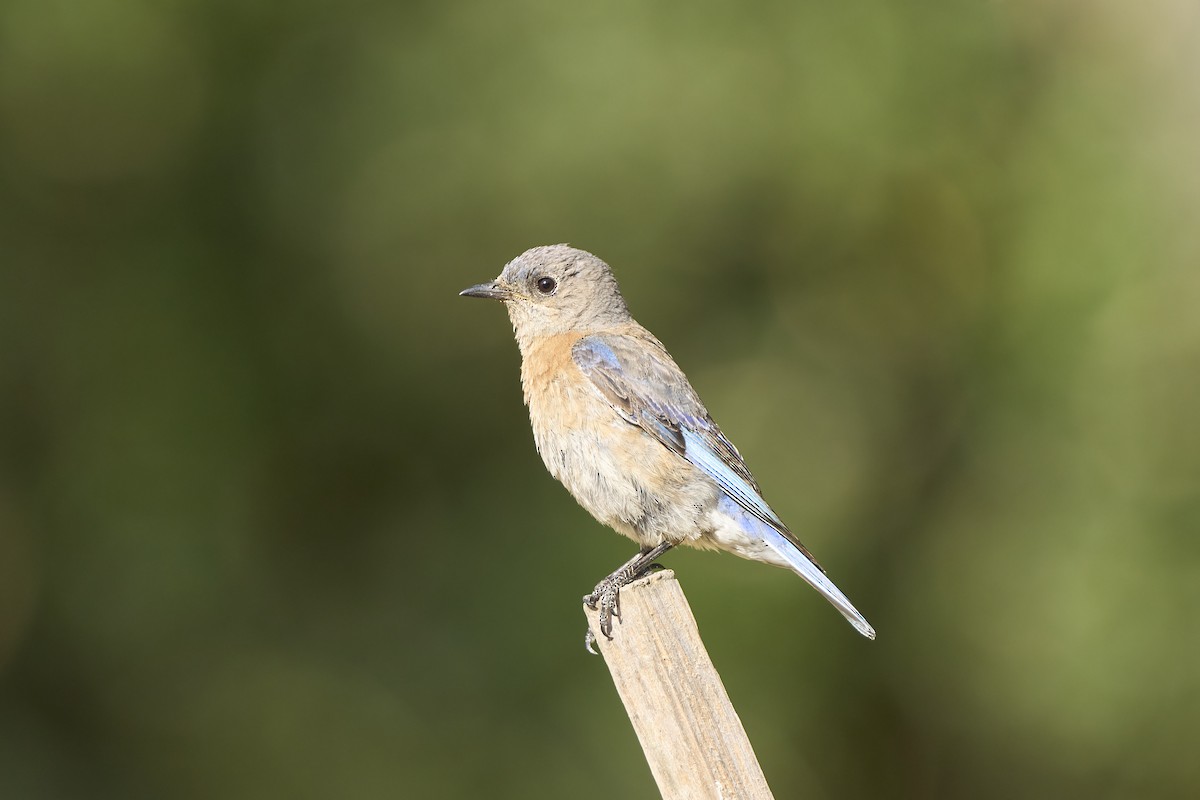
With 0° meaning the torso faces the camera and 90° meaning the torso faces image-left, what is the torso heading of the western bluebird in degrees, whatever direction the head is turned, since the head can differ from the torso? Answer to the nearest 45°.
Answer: approximately 90°
